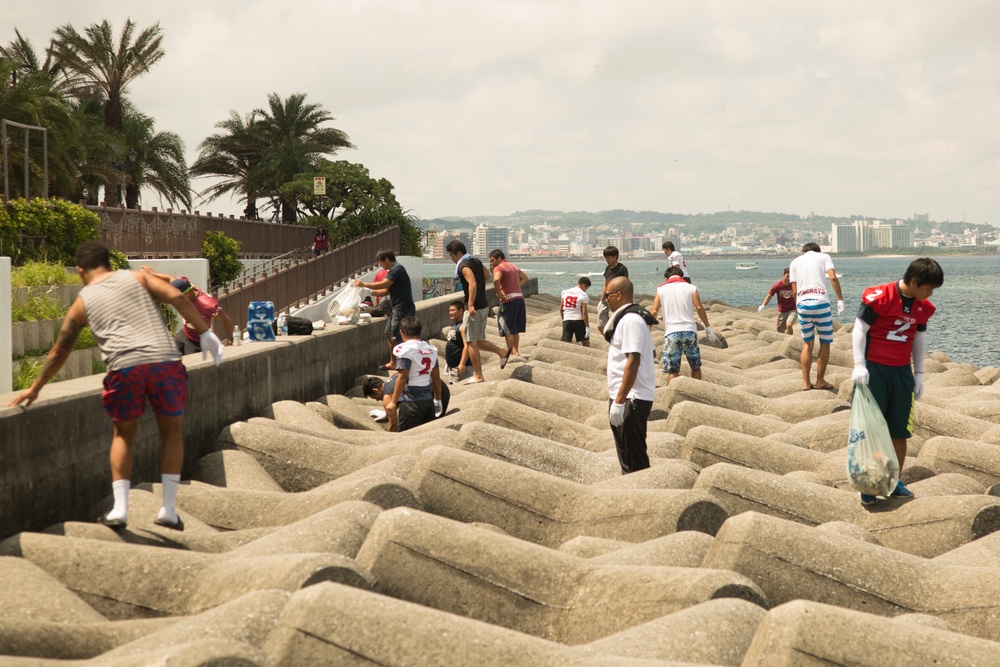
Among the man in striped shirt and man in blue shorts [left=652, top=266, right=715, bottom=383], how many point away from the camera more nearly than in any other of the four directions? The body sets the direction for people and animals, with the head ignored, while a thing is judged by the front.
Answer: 2

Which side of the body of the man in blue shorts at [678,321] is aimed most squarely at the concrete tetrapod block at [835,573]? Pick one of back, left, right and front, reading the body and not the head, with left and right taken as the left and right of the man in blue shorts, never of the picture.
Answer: back

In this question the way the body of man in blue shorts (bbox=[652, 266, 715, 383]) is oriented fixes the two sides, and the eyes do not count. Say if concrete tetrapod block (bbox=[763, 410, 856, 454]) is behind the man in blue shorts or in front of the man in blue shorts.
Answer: behind

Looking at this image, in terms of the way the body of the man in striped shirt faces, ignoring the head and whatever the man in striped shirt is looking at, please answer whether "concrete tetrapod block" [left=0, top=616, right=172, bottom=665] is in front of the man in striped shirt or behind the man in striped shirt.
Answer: behind

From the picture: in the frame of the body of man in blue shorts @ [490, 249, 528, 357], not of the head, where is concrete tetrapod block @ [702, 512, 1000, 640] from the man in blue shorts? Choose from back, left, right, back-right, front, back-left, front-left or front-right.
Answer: back-left

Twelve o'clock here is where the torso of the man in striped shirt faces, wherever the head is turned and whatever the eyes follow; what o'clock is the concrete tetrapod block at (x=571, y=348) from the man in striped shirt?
The concrete tetrapod block is roughly at 1 o'clock from the man in striped shirt.

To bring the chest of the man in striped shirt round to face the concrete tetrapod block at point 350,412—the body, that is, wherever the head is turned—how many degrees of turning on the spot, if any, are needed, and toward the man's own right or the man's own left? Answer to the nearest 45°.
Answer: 0° — they already face it

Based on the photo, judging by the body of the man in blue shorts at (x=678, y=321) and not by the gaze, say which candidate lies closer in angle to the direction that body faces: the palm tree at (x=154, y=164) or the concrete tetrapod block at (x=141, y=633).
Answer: the palm tree

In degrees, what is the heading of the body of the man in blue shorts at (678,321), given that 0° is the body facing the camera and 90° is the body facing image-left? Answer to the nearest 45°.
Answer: approximately 180°
